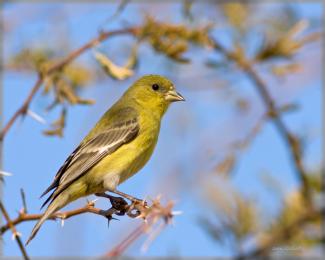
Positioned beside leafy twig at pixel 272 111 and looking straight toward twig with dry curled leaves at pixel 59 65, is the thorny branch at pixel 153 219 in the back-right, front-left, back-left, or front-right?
front-left

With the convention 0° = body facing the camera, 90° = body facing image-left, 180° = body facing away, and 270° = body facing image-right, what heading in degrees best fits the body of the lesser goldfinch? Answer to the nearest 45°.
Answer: approximately 270°

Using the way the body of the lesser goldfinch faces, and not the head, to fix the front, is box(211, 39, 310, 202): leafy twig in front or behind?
in front
